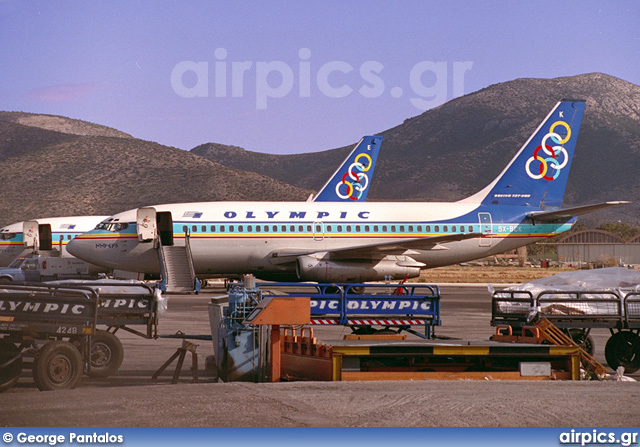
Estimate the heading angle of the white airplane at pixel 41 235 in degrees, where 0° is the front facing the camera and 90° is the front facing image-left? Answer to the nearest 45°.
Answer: approximately 90°

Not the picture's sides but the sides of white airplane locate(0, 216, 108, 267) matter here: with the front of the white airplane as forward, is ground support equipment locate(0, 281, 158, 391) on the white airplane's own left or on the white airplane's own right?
on the white airplane's own left

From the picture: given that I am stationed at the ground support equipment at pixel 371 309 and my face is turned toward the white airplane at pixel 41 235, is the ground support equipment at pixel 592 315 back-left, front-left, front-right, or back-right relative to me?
back-right

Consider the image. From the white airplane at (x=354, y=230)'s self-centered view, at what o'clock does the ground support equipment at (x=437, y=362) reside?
The ground support equipment is roughly at 9 o'clock from the white airplane.

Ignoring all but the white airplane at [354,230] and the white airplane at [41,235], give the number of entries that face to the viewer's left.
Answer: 2

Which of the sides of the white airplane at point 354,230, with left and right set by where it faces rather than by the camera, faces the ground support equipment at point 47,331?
left

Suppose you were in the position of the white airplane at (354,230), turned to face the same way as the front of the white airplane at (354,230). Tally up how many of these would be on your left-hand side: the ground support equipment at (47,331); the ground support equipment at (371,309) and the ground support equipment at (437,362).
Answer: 3

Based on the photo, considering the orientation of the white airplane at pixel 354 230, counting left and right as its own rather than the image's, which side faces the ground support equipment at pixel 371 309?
left

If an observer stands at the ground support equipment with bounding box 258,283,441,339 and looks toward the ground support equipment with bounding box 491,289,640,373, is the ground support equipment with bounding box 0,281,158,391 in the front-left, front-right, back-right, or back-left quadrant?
back-right

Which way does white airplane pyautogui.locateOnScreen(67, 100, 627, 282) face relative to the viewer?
to the viewer's left

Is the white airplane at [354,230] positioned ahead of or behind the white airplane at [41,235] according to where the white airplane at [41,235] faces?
behind
